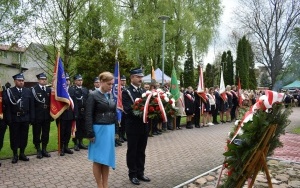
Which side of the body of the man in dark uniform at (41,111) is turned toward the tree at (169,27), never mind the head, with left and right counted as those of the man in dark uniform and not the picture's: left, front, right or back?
left

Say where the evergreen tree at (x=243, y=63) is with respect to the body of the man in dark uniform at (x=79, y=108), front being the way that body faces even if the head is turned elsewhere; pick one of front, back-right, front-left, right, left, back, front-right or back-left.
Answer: left

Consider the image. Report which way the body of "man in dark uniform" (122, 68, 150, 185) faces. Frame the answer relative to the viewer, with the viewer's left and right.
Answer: facing the viewer and to the right of the viewer

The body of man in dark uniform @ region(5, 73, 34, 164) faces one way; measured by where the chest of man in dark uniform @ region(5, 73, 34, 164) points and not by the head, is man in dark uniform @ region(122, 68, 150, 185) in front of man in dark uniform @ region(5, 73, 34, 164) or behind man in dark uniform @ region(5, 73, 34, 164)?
in front

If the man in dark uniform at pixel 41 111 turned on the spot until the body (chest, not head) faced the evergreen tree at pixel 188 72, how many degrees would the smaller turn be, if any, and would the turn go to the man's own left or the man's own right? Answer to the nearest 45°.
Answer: approximately 90° to the man's own left
